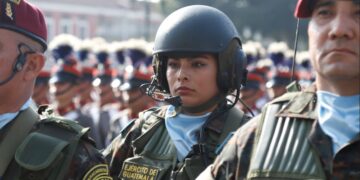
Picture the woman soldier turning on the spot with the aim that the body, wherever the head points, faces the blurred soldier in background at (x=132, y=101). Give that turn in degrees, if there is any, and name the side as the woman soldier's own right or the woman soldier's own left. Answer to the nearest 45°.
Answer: approximately 135° to the woman soldier's own right

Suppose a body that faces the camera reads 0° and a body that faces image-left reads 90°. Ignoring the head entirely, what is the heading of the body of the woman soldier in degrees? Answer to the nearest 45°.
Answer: approximately 45°

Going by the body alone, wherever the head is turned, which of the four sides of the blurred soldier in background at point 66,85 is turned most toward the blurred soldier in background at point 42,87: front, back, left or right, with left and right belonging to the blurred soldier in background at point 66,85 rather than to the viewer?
right

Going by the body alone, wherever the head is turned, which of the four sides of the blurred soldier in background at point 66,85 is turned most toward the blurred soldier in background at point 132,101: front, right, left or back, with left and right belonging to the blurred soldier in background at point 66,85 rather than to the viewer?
left

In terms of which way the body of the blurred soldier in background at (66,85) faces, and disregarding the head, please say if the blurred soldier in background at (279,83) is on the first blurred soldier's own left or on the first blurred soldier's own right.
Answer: on the first blurred soldier's own left

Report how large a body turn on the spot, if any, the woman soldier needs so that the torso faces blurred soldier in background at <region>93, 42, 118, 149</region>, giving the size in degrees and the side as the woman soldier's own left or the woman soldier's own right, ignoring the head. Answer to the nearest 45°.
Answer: approximately 135° to the woman soldier's own right

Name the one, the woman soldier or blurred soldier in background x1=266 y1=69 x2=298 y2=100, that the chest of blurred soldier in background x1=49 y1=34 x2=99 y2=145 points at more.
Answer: the woman soldier
